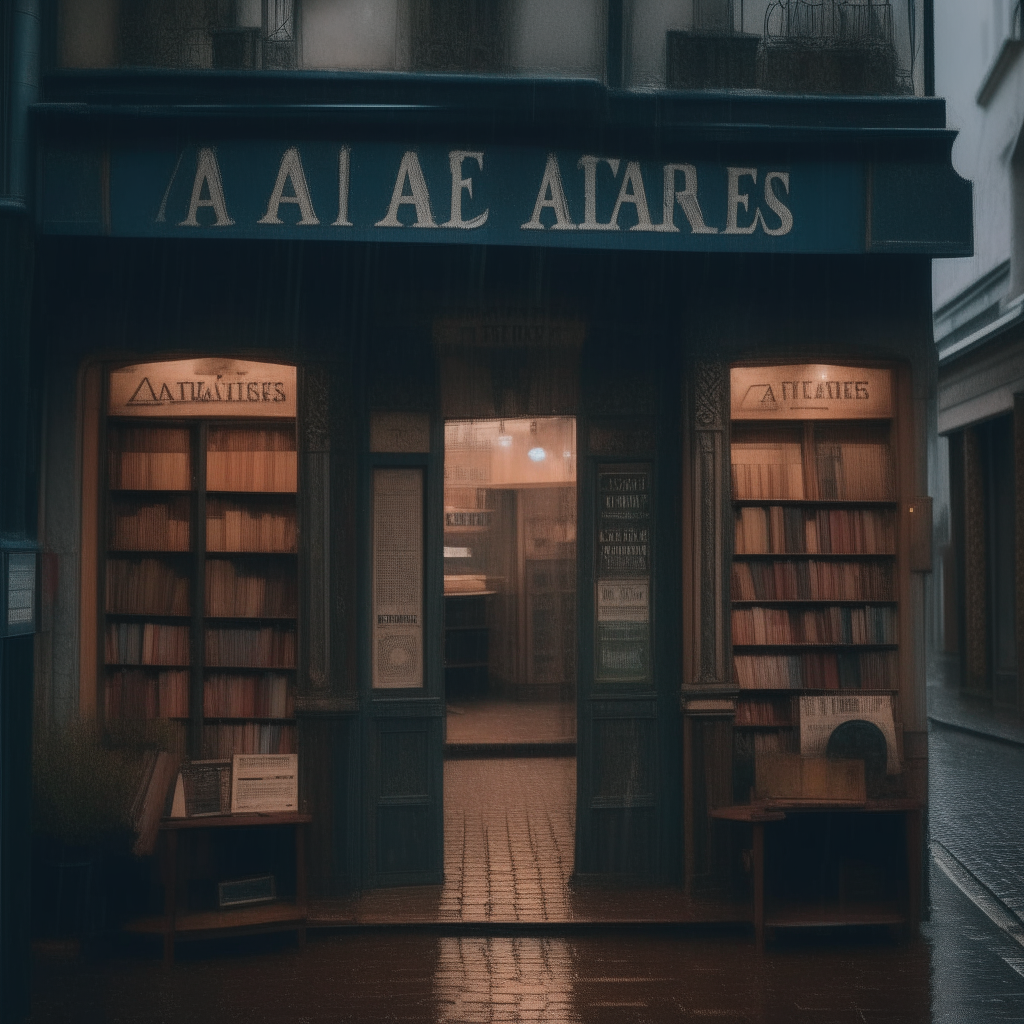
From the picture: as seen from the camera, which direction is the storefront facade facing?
toward the camera

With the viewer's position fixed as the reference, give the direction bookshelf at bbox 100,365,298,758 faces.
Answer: facing the viewer

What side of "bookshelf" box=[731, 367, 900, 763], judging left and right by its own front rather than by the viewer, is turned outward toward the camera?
front

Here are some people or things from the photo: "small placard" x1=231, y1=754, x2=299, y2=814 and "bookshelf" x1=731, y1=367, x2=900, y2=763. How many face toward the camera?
2

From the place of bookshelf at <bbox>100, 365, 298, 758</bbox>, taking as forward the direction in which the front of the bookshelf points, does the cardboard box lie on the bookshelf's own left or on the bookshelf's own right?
on the bookshelf's own left

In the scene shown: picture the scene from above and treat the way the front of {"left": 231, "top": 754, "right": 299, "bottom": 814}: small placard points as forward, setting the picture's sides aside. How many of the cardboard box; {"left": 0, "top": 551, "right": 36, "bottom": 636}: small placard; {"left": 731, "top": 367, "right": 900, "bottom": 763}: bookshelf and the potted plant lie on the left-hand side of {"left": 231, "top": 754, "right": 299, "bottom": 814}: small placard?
2
